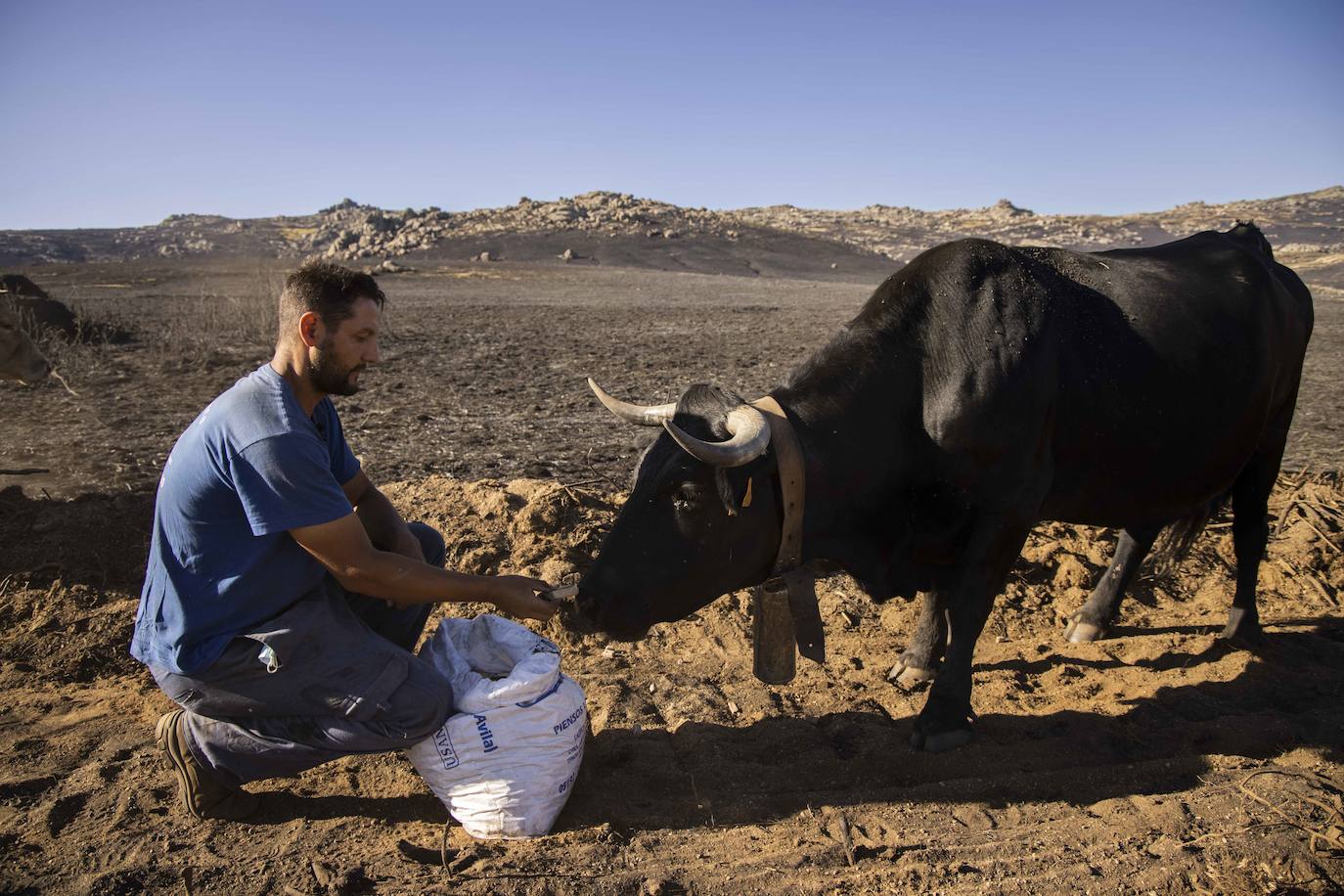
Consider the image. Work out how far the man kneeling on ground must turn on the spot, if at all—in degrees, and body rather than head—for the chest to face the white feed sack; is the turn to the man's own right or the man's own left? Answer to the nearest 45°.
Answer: approximately 45° to the man's own right

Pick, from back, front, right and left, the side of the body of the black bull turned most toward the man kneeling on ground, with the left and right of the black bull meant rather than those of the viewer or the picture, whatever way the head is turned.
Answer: front

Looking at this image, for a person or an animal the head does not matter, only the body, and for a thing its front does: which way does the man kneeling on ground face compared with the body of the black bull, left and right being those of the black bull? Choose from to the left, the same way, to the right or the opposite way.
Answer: the opposite way

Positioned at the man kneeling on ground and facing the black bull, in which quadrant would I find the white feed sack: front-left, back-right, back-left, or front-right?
front-right

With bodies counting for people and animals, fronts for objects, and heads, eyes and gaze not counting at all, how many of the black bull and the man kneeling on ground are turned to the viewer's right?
1

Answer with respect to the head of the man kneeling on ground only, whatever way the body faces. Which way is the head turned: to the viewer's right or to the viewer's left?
to the viewer's right

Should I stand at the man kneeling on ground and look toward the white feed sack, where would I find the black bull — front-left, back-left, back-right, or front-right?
front-left

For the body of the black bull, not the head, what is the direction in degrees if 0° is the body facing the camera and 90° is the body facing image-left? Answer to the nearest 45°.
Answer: approximately 45°

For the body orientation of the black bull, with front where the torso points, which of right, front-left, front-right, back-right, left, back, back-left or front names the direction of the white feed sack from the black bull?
front

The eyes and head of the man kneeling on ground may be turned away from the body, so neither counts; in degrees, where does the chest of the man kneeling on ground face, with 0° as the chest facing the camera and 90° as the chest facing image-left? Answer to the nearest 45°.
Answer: approximately 270°
